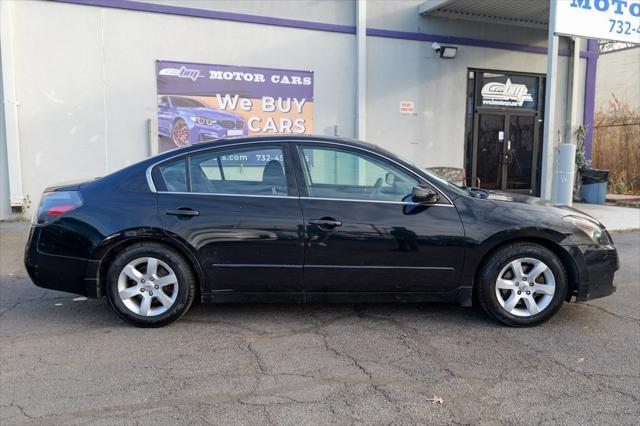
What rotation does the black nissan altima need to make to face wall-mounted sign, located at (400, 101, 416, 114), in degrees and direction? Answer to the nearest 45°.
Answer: approximately 90° to its left

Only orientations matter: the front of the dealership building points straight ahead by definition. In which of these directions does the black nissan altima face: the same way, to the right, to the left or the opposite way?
to the left

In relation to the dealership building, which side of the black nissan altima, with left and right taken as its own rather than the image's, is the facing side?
left

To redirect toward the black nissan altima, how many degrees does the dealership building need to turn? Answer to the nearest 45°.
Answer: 0° — it already faces it

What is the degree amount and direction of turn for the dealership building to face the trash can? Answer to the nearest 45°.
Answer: approximately 90° to its left

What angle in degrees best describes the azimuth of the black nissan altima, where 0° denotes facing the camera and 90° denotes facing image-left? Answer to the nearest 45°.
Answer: approximately 270°

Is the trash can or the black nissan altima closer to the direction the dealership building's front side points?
the black nissan altima

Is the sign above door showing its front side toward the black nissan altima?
yes

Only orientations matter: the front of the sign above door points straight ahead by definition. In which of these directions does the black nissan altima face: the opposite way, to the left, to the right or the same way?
to the left

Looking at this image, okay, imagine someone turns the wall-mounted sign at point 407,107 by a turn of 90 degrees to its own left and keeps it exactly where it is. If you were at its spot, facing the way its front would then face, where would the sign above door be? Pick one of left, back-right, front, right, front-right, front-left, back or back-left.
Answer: front-left

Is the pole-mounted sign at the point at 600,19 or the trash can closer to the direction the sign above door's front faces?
the pole-mounted sign
